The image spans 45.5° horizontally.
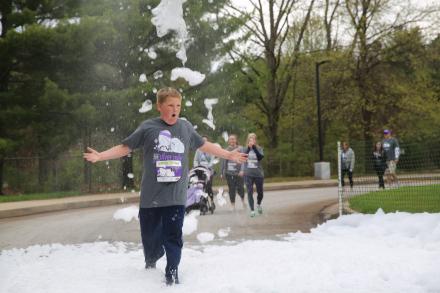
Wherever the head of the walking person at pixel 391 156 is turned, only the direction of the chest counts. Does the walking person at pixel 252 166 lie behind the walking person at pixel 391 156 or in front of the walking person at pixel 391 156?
in front

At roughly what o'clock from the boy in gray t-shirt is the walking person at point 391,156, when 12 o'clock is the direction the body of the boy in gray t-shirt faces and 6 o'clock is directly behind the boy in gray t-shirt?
The walking person is roughly at 7 o'clock from the boy in gray t-shirt.

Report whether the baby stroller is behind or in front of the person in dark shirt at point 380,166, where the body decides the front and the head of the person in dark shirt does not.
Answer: in front

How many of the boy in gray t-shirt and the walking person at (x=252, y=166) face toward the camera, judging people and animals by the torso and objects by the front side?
2

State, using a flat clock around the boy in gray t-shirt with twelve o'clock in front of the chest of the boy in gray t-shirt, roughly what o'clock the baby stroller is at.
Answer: The baby stroller is roughly at 6 o'clock from the boy in gray t-shirt.

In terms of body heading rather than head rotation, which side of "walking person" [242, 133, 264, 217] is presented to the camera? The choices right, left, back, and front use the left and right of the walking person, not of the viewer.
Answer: front

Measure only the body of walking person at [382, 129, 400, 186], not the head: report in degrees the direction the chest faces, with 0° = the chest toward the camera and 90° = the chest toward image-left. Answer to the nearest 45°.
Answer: approximately 45°

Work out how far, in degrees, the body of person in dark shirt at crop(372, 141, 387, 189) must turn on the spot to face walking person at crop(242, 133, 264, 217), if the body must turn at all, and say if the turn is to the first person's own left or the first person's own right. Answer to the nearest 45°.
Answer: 0° — they already face them
